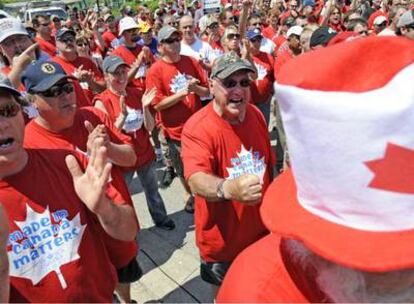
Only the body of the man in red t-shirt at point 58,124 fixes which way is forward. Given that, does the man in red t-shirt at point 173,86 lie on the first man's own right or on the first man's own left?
on the first man's own left

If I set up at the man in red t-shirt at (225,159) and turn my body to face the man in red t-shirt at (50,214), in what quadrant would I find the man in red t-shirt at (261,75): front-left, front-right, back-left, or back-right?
back-right

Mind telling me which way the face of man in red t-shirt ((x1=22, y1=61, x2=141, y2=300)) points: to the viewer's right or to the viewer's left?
to the viewer's right

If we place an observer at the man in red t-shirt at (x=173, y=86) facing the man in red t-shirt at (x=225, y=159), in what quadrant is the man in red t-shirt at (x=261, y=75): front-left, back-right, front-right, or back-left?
back-left

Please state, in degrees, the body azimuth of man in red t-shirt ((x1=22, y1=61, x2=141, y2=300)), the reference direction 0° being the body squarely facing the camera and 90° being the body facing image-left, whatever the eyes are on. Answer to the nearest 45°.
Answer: approximately 315°

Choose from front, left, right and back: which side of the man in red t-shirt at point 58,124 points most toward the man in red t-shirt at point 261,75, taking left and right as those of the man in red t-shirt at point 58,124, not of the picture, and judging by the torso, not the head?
left

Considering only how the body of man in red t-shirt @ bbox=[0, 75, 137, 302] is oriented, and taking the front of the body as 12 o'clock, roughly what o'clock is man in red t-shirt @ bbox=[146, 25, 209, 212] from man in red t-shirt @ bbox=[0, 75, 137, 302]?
man in red t-shirt @ bbox=[146, 25, 209, 212] is roughly at 7 o'clock from man in red t-shirt @ bbox=[0, 75, 137, 302].

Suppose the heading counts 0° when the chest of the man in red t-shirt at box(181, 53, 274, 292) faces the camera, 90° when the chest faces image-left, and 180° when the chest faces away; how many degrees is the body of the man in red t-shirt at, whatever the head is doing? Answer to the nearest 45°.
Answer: approximately 315°

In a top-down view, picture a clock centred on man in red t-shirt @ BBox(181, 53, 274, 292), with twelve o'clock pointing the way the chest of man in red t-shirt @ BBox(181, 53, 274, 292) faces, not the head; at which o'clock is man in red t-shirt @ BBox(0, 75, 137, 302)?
man in red t-shirt @ BBox(0, 75, 137, 302) is roughly at 3 o'clock from man in red t-shirt @ BBox(181, 53, 274, 292).
